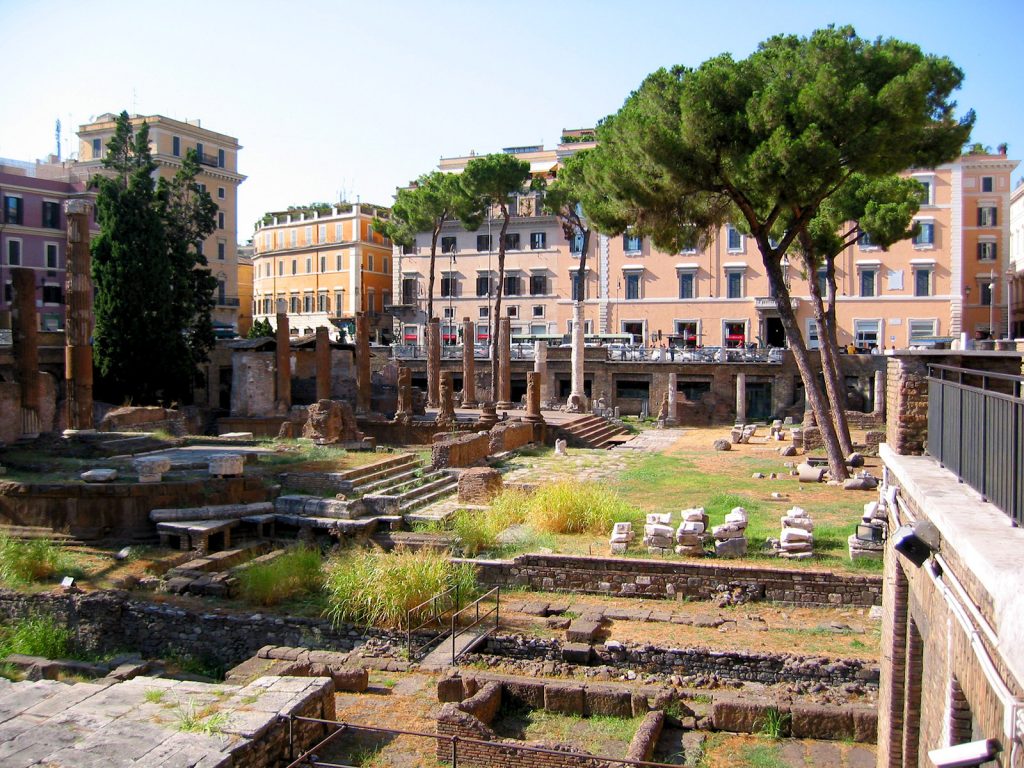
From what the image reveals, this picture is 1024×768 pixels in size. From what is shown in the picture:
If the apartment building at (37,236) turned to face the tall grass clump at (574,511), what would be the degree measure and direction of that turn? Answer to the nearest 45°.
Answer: approximately 45° to its right

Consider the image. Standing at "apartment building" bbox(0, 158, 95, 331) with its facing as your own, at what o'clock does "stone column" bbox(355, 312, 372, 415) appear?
The stone column is roughly at 12 o'clock from the apartment building.

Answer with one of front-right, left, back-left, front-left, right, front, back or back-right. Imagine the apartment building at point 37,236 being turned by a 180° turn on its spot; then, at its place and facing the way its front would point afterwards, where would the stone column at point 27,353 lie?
back-left

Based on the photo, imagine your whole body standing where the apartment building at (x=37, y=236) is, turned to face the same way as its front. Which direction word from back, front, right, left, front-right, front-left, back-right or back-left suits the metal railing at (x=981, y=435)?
front-right

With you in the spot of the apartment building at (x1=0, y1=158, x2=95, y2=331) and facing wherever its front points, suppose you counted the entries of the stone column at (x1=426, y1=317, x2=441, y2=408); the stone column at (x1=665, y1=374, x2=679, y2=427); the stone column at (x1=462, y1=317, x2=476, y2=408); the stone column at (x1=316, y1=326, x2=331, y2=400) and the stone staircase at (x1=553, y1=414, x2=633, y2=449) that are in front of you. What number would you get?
5

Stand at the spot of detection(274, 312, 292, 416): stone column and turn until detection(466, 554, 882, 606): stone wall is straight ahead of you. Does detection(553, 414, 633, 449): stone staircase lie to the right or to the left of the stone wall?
left

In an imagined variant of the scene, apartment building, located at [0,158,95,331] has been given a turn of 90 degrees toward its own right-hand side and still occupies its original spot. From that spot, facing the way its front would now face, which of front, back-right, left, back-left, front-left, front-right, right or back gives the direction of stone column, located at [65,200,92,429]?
front-left

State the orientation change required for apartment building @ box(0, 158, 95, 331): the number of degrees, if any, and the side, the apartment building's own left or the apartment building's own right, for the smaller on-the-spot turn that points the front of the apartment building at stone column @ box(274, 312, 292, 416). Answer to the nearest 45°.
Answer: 0° — it already faces it

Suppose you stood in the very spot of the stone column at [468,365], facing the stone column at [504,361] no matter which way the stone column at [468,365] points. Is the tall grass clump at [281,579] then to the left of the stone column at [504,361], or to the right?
right

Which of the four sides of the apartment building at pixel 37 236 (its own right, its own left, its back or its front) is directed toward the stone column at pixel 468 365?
front

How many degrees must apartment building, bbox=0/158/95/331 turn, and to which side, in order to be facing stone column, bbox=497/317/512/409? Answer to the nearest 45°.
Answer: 0° — it already faces it

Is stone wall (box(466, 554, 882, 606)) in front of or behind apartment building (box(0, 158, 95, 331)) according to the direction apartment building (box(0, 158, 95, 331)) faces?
in front

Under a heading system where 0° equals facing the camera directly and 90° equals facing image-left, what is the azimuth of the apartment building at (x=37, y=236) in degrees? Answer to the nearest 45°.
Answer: approximately 315°

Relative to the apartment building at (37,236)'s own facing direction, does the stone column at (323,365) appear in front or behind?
in front
